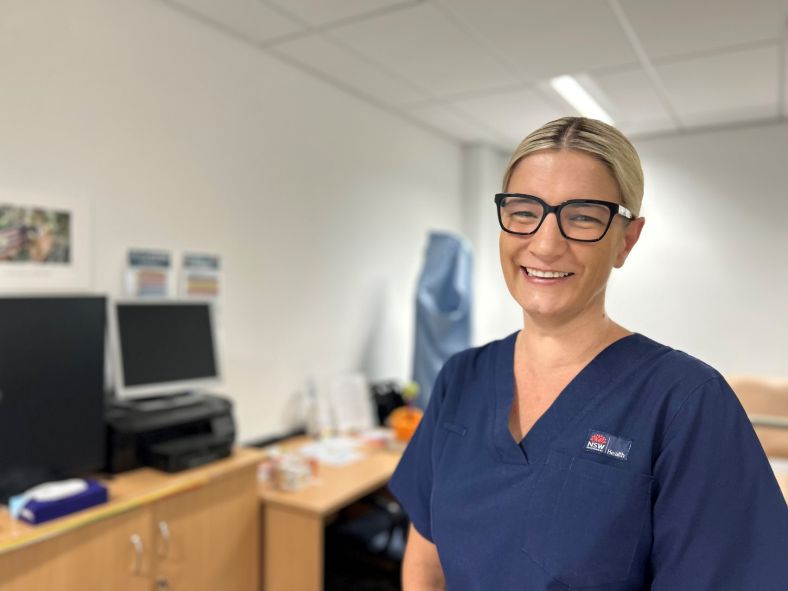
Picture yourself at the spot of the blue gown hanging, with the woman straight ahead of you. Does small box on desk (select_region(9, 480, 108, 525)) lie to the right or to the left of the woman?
right

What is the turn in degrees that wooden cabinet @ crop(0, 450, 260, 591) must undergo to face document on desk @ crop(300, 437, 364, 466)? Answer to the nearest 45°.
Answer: approximately 90° to its left

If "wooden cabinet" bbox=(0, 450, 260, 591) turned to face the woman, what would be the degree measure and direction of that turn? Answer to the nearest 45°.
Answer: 0° — it already faces them

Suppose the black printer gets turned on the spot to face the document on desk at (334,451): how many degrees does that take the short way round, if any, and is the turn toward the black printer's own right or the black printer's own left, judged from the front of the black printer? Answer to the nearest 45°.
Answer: approximately 90° to the black printer's own left

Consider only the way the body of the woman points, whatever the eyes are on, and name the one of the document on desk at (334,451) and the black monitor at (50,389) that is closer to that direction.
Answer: the black monitor

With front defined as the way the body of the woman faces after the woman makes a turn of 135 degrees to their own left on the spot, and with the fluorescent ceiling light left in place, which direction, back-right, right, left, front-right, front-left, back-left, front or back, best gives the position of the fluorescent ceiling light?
left

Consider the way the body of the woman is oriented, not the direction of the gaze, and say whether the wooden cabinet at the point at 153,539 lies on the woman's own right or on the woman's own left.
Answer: on the woman's own right

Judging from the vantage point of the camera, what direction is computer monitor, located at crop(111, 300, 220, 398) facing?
facing the viewer and to the right of the viewer

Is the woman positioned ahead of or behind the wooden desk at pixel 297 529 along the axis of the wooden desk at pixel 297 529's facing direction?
ahead

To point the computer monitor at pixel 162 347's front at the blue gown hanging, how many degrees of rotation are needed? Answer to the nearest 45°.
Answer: approximately 90° to its left

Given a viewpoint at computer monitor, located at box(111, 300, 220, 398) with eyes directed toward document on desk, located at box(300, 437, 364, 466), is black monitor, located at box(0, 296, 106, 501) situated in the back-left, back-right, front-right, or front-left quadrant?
back-right
